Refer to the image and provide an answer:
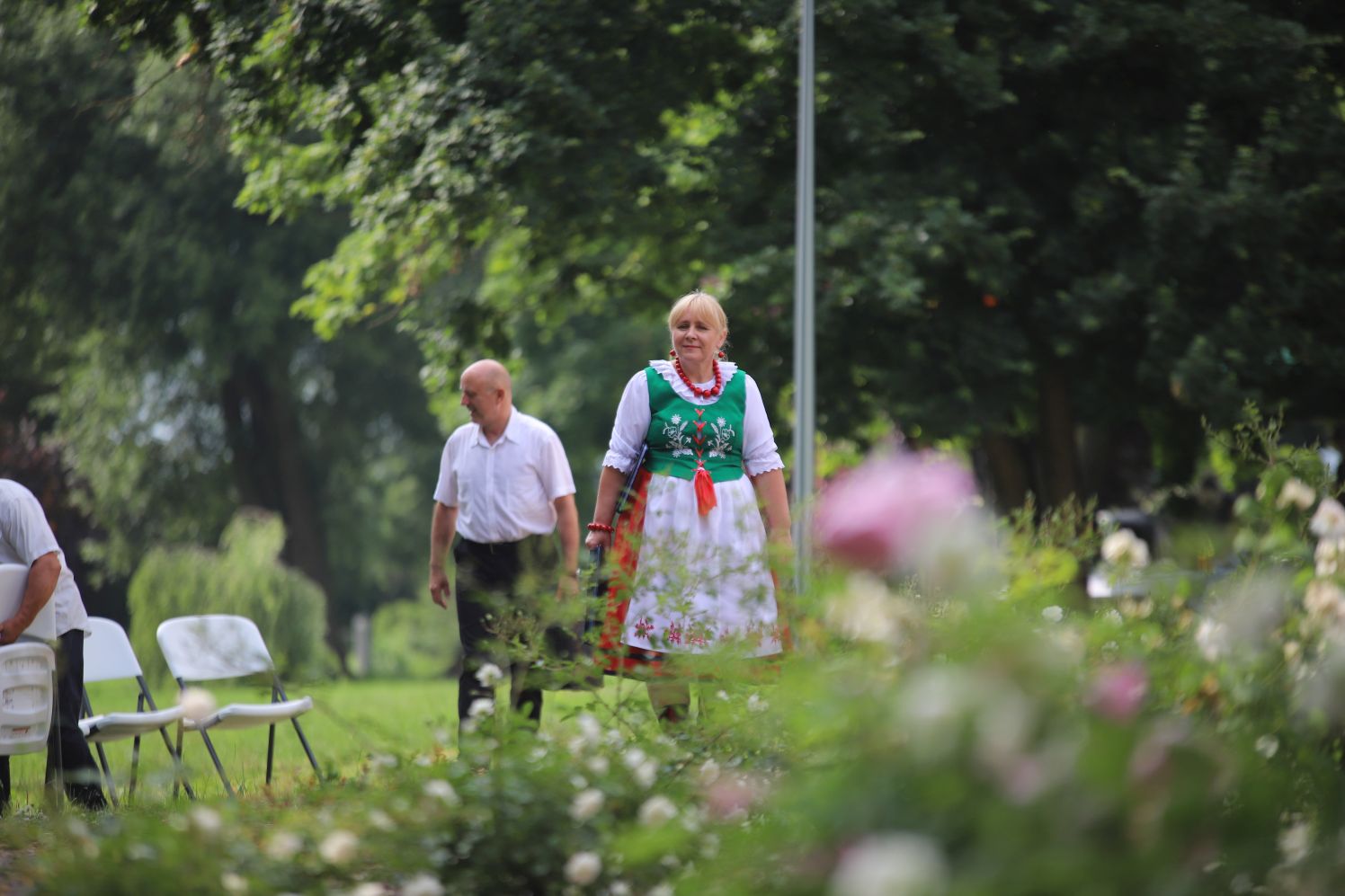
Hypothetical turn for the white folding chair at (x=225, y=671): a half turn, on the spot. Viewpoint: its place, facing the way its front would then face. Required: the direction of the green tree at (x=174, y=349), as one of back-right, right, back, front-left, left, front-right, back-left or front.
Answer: front-right

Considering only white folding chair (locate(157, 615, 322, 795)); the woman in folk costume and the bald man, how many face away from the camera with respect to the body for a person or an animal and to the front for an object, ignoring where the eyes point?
0

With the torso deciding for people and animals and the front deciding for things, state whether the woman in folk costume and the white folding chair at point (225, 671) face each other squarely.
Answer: no

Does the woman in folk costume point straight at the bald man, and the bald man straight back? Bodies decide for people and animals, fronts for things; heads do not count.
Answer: no

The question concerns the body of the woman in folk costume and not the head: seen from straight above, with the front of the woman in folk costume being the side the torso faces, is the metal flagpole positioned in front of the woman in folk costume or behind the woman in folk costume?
behind

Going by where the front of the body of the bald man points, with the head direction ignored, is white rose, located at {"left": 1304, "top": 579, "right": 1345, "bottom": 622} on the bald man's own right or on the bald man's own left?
on the bald man's own left

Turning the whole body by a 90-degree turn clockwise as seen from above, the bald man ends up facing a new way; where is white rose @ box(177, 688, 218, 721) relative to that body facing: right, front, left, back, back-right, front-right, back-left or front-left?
back-left

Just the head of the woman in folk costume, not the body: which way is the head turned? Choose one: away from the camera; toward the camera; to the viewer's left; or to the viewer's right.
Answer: toward the camera

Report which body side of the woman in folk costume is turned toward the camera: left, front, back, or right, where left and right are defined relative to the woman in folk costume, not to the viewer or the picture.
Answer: front

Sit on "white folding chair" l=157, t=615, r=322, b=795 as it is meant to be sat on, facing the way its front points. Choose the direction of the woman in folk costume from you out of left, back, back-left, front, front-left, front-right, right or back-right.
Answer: front

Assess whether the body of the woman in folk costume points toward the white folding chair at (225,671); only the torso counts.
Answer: no

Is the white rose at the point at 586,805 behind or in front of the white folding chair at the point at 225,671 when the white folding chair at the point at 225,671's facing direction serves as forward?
in front

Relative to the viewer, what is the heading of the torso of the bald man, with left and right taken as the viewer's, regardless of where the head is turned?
facing the viewer and to the left of the viewer

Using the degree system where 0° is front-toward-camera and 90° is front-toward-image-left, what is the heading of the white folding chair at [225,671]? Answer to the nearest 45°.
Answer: approximately 315°

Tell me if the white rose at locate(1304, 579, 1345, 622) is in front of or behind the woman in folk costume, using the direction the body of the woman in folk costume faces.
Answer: in front
